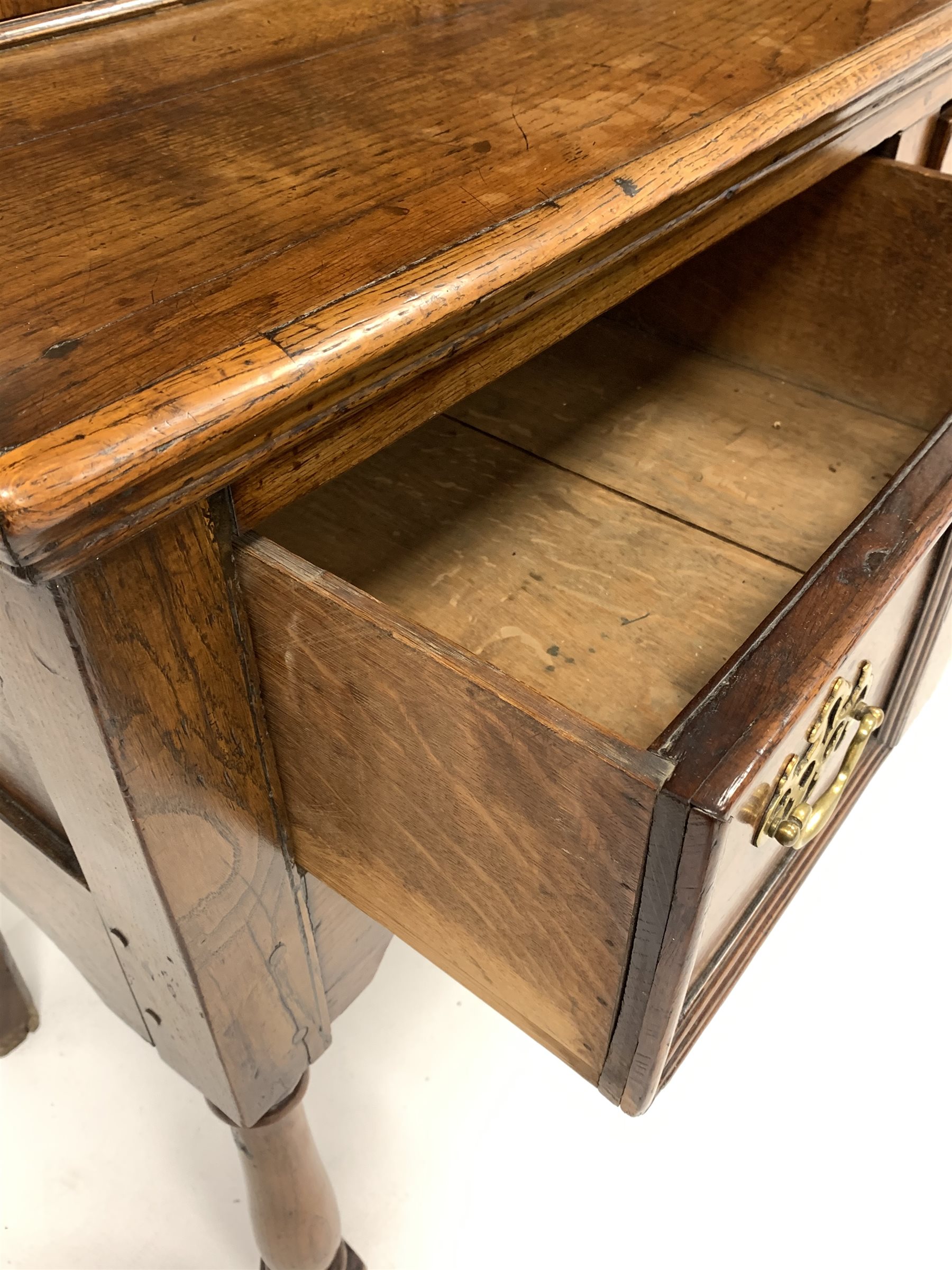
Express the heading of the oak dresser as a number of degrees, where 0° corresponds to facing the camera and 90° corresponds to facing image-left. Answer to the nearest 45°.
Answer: approximately 315°
